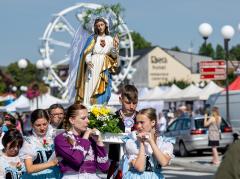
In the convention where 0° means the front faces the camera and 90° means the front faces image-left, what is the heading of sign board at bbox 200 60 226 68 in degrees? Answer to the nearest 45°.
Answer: approximately 0°

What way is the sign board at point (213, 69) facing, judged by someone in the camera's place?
facing the viewer

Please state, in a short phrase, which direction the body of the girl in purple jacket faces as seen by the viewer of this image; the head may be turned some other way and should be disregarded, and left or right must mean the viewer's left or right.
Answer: facing the viewer and to the right of the viewer

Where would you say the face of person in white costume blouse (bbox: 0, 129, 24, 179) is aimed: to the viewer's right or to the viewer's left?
to the viewer's right

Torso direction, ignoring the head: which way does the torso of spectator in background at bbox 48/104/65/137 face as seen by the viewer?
toward the camera

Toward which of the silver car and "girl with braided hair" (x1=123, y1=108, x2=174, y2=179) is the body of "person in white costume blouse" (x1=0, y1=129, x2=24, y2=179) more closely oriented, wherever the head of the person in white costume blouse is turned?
the girl with braided hair

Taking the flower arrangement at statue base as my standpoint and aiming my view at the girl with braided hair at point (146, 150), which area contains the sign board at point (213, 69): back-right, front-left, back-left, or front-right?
back-left
